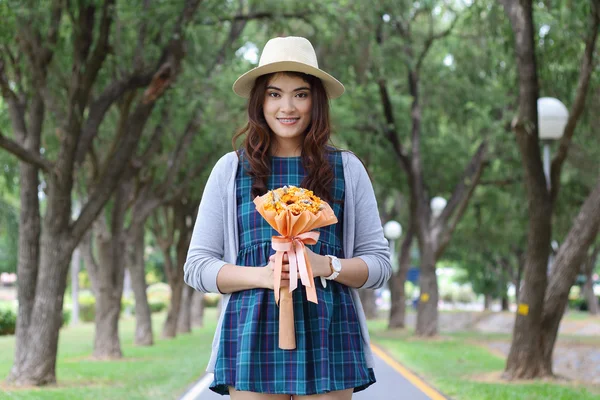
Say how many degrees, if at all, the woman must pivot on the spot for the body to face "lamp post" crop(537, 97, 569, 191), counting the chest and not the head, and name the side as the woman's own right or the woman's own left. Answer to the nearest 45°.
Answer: approximately 135° to the woman's own left

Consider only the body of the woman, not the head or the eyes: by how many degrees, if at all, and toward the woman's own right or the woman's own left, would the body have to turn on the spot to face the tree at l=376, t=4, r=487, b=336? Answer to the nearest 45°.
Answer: approximately 180°

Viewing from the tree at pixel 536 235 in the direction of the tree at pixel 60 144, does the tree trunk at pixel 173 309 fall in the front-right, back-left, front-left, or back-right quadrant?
front-right

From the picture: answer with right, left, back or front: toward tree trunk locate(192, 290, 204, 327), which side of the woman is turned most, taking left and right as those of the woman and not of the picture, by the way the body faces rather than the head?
back

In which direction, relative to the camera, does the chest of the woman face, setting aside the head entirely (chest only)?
toward the camera

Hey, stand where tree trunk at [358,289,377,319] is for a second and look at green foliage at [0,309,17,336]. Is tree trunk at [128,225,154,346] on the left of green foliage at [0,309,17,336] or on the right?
left

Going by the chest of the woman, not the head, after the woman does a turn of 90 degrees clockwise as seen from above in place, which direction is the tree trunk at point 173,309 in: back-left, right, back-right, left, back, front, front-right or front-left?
right
